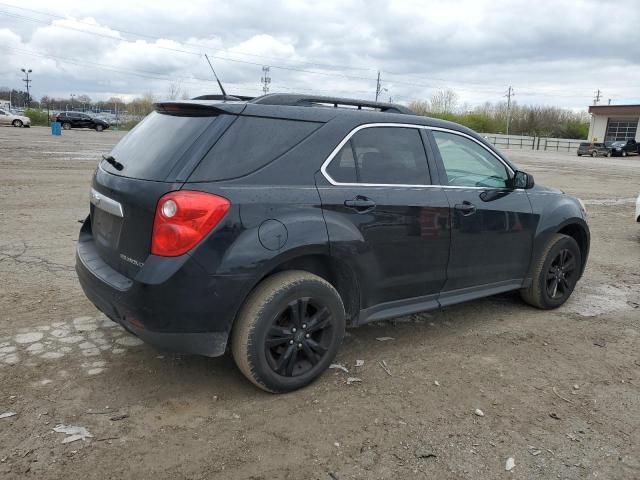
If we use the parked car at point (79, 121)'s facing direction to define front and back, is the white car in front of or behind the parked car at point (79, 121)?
behind

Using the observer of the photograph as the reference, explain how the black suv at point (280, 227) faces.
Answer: facing away from the viewer and to the right of the viewer

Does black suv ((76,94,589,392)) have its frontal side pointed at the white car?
no

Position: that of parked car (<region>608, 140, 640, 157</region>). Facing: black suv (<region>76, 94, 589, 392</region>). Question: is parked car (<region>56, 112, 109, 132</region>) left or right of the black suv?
right

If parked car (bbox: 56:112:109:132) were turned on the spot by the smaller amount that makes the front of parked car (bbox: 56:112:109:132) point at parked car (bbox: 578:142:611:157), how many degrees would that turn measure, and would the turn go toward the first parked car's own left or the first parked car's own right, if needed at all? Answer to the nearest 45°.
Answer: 0° — it already faces it

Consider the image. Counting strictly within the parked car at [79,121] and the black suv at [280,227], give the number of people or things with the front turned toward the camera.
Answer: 0

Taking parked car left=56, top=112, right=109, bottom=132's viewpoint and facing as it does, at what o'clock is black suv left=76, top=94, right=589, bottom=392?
The black suv is roughly at 3 o'clock from the parked car.

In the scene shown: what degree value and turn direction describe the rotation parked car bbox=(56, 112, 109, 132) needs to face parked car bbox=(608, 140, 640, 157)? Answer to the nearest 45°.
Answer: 0° — it already faces it

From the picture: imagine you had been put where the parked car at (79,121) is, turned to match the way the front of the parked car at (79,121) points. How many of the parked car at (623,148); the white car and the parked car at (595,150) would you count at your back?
1

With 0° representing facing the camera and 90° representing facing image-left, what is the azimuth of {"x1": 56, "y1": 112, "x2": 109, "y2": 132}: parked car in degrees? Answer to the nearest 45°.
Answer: approximately 270°

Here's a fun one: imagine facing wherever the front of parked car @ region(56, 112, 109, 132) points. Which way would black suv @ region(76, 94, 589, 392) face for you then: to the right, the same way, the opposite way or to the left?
the same way

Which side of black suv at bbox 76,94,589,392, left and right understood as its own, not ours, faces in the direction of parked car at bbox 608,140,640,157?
front
